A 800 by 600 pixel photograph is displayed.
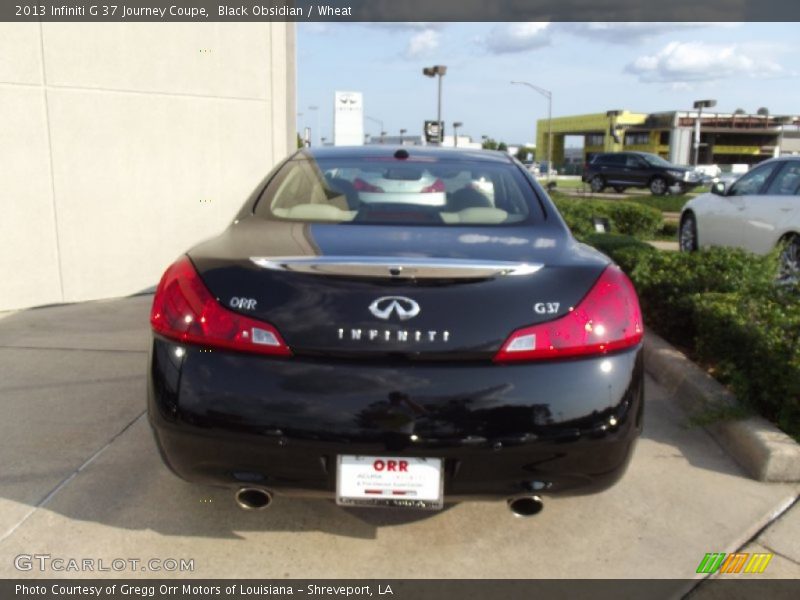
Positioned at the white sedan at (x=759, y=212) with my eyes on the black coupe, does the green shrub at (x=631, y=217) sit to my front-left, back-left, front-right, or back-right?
back-right

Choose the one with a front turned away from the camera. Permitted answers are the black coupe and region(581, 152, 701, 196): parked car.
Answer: the black coupe

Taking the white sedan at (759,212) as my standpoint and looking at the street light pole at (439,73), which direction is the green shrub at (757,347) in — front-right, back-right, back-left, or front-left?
back-left

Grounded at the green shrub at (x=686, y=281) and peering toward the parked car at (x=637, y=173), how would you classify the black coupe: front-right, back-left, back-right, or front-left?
back-left

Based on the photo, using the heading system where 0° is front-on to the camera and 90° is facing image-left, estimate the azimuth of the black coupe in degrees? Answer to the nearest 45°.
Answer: approximately 180°

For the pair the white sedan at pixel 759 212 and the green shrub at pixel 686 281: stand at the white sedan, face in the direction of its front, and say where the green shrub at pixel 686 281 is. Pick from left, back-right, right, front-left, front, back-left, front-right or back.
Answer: back-left

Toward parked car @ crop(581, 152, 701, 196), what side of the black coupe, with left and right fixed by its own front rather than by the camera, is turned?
front

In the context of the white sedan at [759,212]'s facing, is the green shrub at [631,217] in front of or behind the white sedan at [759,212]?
in front

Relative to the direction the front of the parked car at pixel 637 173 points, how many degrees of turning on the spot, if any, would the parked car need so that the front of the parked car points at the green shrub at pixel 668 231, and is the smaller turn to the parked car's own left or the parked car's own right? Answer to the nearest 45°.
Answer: approximately 45° to the parked car's own right

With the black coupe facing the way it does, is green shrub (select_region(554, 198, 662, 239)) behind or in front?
in front

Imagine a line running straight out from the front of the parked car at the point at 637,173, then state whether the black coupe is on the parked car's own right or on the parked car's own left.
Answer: on the parked car's own right

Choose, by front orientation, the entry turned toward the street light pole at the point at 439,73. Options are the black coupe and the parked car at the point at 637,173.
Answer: the black coupe

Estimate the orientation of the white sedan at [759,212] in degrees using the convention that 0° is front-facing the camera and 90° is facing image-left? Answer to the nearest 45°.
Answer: approximately 135°

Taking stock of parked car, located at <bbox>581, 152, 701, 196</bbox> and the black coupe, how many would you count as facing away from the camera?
1

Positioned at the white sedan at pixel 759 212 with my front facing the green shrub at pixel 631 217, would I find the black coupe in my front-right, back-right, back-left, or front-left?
back-left

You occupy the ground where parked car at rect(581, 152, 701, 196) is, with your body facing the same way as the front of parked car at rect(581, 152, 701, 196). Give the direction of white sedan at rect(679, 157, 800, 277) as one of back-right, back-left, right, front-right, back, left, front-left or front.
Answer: front-right
